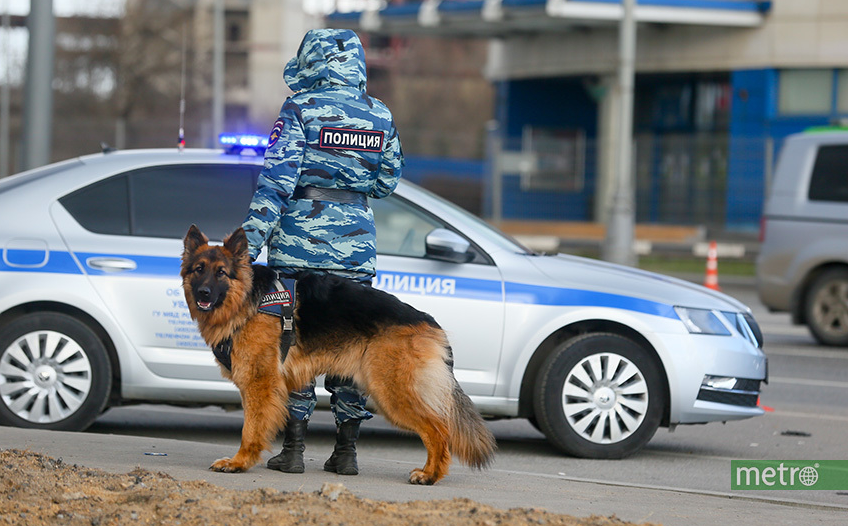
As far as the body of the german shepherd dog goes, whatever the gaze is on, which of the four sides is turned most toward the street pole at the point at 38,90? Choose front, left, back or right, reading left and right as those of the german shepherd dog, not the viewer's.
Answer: right

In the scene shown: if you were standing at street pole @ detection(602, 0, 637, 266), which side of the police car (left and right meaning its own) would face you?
left

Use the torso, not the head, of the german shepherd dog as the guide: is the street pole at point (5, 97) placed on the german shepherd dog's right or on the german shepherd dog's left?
on the german shepherd dog's right

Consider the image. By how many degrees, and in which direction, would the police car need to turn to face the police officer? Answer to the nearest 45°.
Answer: approximately 135° to its right

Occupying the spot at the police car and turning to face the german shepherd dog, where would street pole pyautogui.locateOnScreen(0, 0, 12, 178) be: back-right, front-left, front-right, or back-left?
back-right

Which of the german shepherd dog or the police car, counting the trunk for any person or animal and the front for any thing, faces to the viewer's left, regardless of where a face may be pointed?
the german shepherd dog

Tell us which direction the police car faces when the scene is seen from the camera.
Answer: facing to the right of the viewer

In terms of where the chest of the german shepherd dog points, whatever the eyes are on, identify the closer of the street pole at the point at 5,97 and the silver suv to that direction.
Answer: the street pole

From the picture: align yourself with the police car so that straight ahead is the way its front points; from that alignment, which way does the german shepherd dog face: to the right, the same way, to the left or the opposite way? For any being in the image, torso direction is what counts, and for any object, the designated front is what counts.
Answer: the opposite way

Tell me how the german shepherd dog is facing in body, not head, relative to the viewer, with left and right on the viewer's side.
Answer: facing to the left of the viewer

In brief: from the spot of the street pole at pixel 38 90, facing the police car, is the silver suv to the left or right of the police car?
left

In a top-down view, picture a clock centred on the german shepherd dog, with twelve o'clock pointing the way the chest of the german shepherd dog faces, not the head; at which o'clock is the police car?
The police car is roughly at 4 o'clock from the german shepherd dog.

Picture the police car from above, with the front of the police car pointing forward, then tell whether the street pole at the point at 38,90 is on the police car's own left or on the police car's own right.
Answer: on the police car's own left

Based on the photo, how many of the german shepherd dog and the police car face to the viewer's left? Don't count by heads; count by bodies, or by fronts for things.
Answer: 1

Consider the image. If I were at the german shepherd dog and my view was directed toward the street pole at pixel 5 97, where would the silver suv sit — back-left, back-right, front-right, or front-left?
front-right
